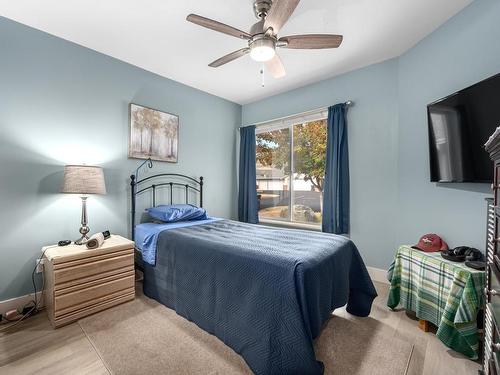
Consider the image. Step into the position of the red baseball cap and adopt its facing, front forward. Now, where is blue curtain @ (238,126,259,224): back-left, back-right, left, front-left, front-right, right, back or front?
front-right

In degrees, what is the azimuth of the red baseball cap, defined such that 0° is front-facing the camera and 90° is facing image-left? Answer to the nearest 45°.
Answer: approximately 45°

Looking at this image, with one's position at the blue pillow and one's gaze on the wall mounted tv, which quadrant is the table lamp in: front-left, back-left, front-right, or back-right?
back-right

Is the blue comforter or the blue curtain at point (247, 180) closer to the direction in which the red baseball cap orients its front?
the blue comforter

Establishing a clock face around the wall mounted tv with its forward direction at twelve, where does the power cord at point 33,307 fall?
The power cord is roughly at 12 o'clock from the wall mounted tv.

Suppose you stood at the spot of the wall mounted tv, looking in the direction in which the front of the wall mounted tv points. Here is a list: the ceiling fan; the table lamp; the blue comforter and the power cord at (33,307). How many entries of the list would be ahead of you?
4
